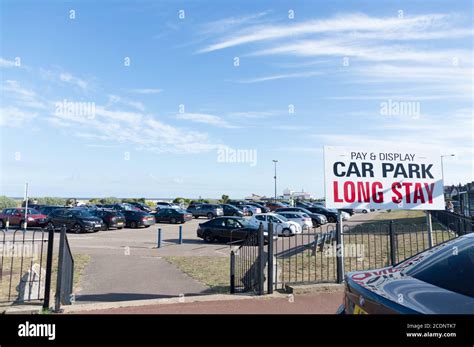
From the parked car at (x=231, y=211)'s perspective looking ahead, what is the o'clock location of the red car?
The red car is roughly at 3 o'clock from the parked car.

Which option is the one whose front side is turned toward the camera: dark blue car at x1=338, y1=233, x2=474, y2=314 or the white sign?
the white sign

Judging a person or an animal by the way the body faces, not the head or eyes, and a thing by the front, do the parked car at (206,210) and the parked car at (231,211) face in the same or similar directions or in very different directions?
same or similar directions

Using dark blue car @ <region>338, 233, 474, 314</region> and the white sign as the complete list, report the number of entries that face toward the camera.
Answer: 1

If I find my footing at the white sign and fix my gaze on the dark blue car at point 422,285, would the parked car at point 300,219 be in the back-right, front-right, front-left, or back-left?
back-right

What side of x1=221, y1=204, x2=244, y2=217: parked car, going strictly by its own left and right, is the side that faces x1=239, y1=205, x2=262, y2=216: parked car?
left

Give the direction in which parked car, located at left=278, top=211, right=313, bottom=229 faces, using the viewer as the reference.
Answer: facing the viewer and to the right of the viewer

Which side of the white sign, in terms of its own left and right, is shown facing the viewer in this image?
front

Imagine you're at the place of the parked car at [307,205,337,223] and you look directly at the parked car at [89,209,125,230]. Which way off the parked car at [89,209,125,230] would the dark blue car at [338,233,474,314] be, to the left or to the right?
left

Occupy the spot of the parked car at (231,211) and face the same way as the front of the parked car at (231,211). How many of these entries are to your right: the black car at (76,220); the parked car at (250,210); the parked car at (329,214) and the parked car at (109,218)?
2
